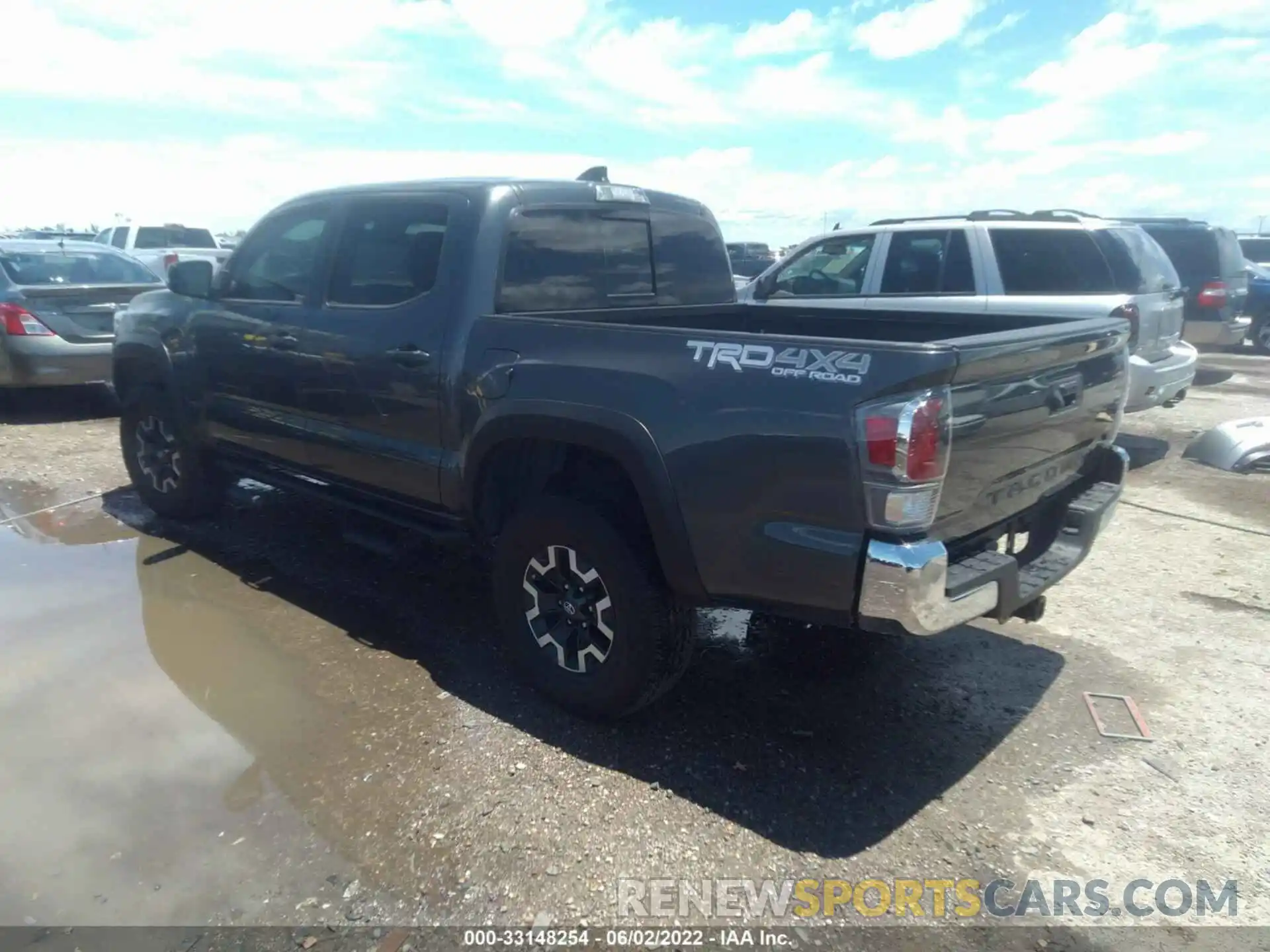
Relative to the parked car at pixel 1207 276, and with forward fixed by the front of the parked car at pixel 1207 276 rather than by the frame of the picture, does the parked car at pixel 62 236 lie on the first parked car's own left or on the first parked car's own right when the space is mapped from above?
on the first parked car's own left

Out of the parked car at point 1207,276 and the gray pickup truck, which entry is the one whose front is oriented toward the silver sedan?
the gray pickup truck

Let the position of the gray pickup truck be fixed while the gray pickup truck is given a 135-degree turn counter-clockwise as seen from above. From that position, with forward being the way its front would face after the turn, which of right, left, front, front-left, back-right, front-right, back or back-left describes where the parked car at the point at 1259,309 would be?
back-left

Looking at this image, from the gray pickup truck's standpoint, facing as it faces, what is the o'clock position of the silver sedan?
The silver sedan is roughly at 12 o'clock from the gray pickup truck.

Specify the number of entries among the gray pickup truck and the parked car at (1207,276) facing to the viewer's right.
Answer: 0

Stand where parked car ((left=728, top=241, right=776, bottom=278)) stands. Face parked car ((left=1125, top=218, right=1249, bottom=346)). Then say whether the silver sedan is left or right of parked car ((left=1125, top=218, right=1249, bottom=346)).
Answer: right

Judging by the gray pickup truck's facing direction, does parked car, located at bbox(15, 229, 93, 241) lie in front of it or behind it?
in front

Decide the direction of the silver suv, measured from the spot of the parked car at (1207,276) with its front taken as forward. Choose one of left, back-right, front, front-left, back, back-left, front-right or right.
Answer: back-left

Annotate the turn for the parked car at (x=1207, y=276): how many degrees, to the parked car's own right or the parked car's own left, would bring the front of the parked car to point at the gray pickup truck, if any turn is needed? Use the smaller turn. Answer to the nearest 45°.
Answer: approximately 135° to the parked car's own left

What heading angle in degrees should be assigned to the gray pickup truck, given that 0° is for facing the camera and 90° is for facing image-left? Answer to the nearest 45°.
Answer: approximately 135°

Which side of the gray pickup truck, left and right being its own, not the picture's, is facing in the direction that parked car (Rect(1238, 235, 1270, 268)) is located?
right

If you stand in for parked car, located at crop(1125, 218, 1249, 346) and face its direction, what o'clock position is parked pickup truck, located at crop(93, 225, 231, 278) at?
parked pickup truck, located at crop(93, 225, 231, 278) is roughly at 10 o'clock from parked car, located at crop(1125, 218, 1249, 346).

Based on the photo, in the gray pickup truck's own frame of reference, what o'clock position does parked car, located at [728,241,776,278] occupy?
The parked car is roughly at 2 o'clock from the gray pickup truck.

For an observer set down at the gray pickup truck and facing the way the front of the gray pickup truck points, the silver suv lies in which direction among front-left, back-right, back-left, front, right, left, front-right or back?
right

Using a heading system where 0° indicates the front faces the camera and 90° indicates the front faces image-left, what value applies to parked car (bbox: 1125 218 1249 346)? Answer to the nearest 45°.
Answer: approximately 135°

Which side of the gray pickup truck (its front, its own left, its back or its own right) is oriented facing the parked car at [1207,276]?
right
